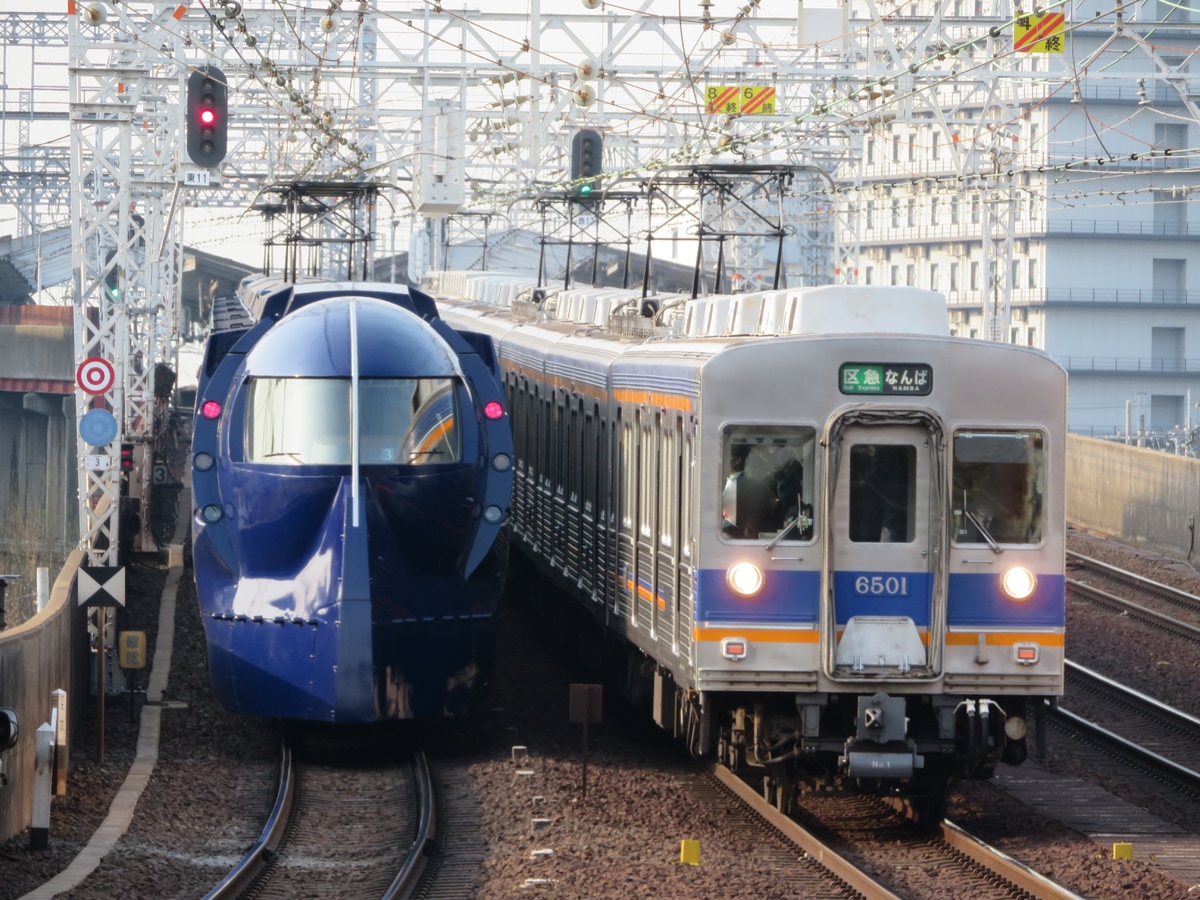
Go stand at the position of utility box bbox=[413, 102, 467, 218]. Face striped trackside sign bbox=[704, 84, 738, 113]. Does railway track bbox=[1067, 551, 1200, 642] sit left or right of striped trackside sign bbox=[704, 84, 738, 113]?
right

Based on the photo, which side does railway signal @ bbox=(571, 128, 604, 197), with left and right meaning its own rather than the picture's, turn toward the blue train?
front

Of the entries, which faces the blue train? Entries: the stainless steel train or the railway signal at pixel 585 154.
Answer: the railway signal

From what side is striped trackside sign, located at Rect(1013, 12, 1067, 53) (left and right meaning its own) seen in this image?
front

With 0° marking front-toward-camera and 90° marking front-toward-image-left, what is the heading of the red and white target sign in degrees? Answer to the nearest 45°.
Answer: approximately 0°

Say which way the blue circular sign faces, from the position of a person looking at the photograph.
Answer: facing the viewer

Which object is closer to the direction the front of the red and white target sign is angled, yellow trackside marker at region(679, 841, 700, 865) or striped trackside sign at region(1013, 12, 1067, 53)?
the yellow trackside marker

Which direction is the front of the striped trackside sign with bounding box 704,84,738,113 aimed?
toward the camera

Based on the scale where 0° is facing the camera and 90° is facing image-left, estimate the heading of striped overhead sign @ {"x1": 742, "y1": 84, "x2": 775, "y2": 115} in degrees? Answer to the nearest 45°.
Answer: approximately 0°

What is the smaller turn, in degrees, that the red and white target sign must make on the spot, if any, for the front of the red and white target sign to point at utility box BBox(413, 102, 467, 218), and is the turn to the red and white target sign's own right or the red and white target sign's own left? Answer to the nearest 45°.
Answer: approximately 135° to the red and white target sign's own left

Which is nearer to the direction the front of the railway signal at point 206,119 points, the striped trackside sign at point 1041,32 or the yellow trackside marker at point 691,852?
the yellow trackside marker
